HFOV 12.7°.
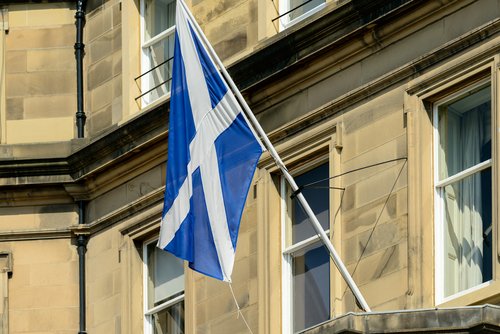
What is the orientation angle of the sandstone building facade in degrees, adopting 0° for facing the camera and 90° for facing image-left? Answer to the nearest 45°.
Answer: approximately 45°
